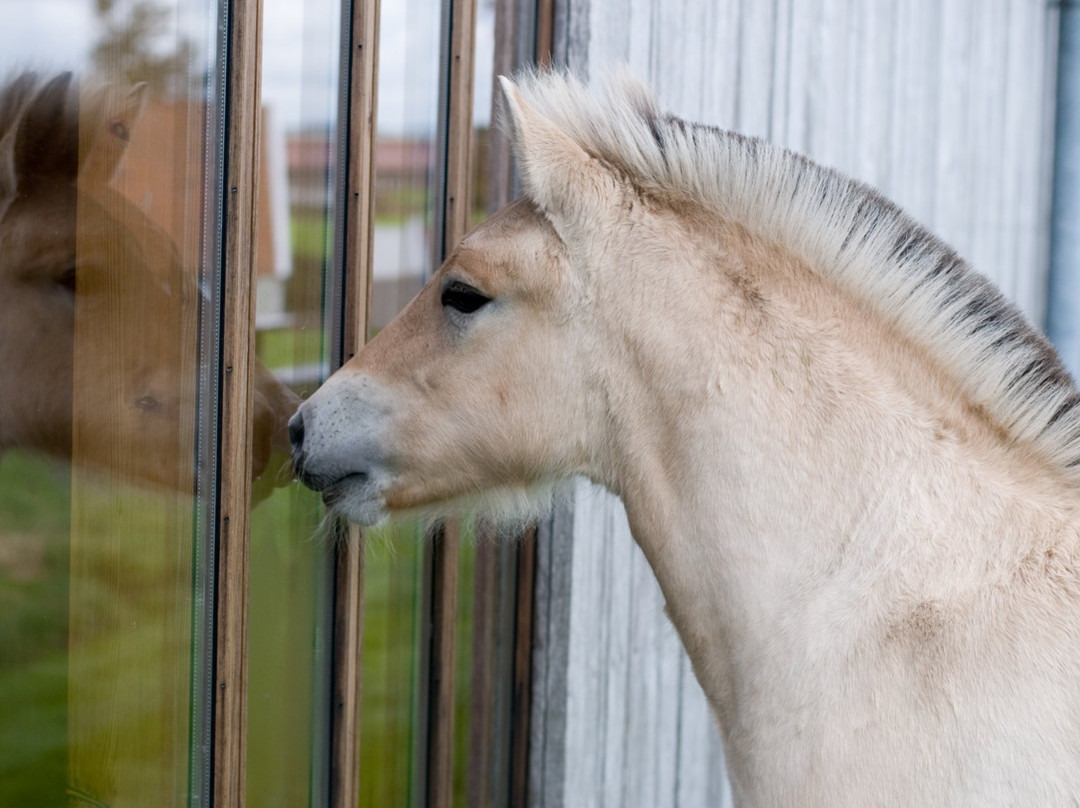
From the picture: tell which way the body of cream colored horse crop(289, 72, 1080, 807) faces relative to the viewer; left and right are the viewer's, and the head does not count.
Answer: facing to the left of the viewer

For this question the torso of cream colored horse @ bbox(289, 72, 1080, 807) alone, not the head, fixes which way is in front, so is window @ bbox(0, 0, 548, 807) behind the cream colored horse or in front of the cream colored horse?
in front
